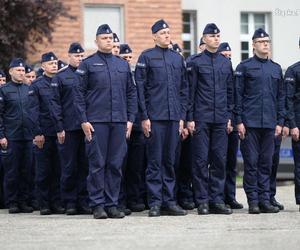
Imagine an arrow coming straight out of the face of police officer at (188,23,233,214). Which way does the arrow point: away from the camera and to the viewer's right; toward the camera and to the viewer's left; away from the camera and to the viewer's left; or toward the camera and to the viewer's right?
toward the camera and to the viewer's right

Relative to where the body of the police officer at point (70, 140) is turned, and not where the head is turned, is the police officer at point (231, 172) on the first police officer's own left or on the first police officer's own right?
on the first police officer's own left

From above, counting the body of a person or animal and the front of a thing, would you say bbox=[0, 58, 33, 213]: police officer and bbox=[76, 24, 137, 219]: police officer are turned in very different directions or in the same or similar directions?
same or similar directions

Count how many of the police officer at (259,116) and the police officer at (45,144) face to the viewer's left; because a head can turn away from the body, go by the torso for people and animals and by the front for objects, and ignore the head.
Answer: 0

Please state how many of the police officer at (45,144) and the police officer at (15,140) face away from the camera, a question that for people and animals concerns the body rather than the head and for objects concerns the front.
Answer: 0

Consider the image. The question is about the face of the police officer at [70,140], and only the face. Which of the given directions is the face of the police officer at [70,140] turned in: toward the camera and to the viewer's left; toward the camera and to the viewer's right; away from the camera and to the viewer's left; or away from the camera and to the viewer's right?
toward the camera and to the viewer's right

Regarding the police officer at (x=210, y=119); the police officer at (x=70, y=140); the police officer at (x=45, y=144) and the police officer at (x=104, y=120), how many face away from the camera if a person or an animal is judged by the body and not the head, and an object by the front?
0

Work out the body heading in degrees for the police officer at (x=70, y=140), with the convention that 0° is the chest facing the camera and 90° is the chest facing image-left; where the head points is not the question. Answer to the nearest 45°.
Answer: approximately 315°

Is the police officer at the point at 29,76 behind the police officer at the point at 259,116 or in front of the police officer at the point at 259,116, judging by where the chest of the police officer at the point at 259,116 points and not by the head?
behind

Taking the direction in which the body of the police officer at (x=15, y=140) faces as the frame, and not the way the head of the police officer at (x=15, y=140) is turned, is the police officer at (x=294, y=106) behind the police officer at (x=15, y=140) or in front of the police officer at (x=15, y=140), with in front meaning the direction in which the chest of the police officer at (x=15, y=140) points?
in front

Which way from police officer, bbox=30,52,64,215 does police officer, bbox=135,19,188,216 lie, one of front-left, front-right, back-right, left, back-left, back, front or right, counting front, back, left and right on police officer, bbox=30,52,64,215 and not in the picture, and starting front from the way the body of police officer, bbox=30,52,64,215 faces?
front

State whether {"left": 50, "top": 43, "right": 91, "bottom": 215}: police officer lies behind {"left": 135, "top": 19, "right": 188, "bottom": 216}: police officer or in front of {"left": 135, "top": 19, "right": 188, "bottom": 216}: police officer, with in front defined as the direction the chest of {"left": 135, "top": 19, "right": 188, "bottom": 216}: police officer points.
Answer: behind

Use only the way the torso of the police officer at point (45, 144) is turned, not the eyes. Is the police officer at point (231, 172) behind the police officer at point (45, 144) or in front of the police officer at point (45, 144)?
in front

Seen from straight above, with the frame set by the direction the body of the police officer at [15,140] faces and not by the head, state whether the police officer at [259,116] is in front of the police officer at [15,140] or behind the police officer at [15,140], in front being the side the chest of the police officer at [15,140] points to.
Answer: in front

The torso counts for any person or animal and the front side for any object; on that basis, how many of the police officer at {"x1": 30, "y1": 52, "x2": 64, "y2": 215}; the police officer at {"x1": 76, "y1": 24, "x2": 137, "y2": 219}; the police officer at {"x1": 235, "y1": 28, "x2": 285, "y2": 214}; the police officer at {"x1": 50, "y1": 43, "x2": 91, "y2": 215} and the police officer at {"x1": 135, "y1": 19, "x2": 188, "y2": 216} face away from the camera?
0

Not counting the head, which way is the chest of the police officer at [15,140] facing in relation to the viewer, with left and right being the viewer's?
facing the viewer and to the right of the viewer

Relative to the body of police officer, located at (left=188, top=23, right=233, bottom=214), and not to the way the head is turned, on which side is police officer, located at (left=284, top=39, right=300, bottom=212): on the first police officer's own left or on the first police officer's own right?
on the first police officer's own left

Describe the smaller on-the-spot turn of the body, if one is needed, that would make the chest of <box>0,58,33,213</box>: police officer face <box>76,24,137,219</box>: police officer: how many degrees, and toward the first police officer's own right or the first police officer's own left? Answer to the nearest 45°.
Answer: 0° — they already face them
